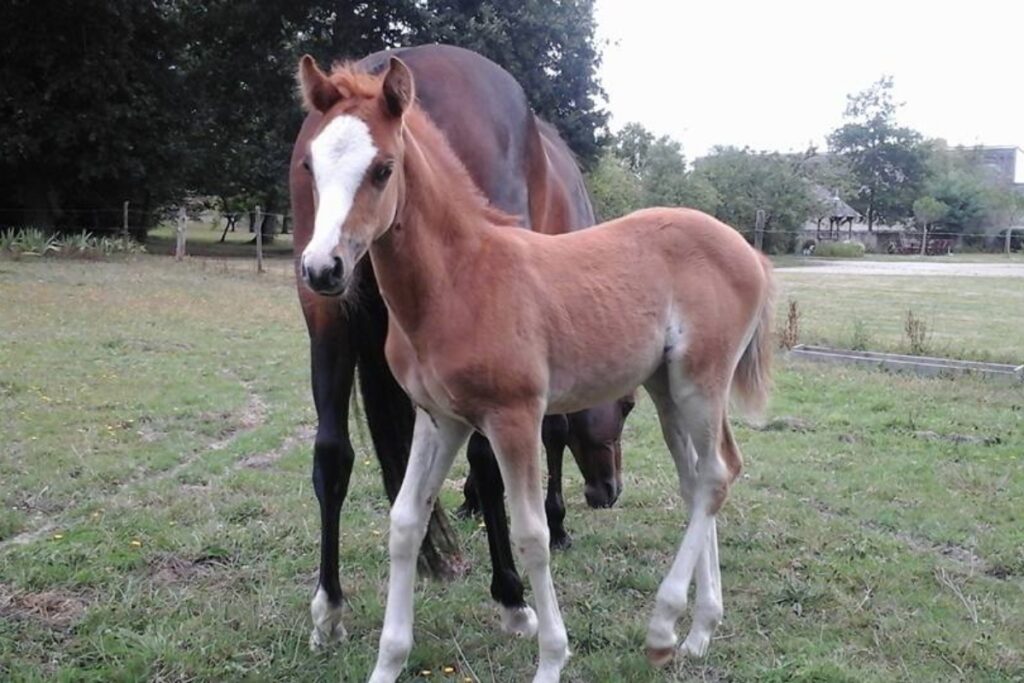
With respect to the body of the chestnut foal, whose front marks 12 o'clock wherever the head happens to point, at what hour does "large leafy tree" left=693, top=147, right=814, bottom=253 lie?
The large leafy tree is roughly at 5 o'clock from the chestnut foal.

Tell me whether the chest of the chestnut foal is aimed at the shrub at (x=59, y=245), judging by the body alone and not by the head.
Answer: no

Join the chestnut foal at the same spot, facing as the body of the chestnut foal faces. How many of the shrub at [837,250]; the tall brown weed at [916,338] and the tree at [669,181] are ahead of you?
0

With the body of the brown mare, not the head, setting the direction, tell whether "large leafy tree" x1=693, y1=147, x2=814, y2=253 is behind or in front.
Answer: in front

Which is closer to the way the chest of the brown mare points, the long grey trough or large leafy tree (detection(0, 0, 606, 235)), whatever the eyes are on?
the long grey trough

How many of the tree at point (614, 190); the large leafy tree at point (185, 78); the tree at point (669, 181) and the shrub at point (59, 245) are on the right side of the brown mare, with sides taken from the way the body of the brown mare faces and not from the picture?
0

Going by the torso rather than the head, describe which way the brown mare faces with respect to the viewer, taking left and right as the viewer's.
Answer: facing away from the viewer and to the right of the viewer

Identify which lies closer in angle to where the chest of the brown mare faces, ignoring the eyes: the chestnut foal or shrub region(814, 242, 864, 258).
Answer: the shrub

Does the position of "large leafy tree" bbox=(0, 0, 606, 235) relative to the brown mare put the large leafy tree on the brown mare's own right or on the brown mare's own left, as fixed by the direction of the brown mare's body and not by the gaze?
on the brown mare's own left

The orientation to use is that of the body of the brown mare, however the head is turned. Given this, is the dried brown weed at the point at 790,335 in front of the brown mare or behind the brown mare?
in front

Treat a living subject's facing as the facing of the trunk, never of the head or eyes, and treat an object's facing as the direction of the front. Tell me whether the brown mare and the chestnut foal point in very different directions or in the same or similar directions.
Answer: very different directions

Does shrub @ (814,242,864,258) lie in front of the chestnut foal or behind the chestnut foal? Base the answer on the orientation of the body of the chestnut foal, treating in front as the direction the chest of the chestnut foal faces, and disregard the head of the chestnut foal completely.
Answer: behind

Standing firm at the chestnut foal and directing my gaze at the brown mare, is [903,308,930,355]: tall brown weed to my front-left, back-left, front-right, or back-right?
front-right

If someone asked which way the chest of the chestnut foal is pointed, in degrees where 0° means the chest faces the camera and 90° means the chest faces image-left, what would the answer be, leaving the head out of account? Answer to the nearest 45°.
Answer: approximately 45°
